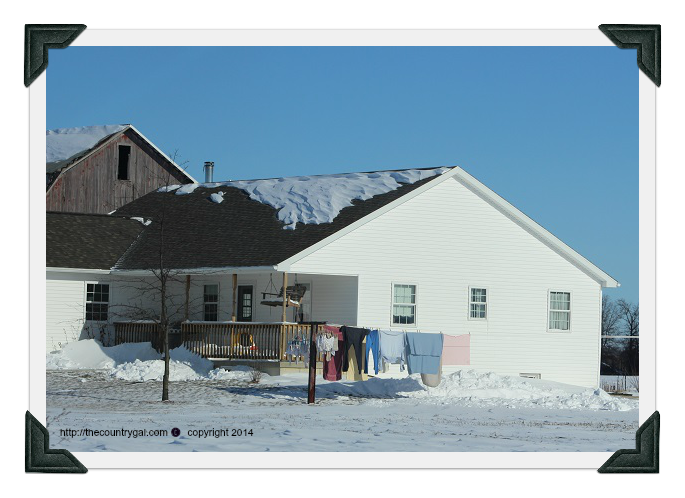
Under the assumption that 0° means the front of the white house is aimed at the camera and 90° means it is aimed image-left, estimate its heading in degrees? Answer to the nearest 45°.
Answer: approximately 45°
